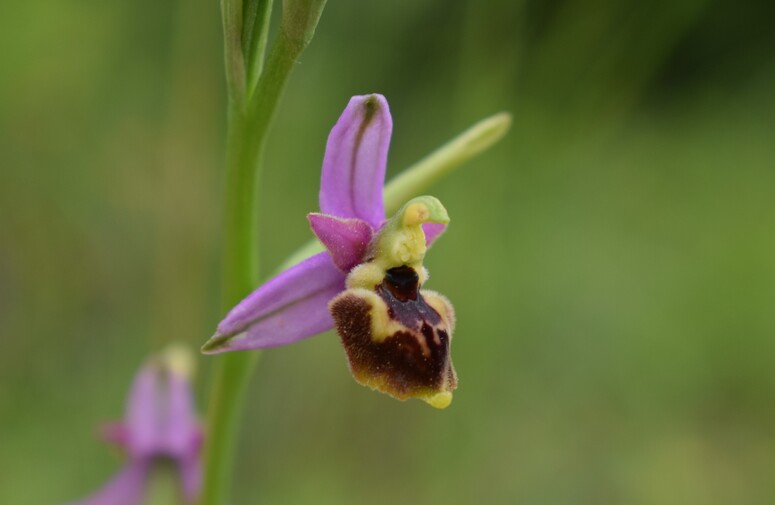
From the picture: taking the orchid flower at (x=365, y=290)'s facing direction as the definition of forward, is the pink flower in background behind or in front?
behind

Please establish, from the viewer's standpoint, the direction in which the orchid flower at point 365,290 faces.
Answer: facing the viewer and to the right of the viewer
